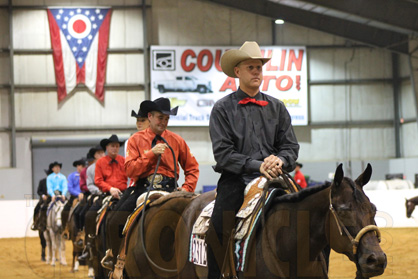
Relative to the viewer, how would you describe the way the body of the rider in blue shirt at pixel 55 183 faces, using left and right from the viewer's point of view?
facing the viewer

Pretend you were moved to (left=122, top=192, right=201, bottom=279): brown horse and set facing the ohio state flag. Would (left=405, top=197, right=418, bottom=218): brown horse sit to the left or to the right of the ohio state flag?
right

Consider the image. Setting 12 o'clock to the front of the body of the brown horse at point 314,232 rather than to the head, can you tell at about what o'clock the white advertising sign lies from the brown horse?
The white advertising sign is roughly at 7 o'clock from the brown horse.

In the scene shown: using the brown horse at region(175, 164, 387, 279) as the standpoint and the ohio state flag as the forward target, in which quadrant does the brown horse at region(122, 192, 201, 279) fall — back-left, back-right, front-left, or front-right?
front-left

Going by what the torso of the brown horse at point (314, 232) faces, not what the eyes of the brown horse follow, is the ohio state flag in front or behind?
behind

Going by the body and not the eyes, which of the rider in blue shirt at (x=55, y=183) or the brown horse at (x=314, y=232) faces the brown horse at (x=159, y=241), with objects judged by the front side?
the rider in blue shirt

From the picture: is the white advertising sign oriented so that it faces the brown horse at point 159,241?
yes

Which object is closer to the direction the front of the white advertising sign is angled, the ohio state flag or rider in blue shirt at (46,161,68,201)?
the rider in blue shirt

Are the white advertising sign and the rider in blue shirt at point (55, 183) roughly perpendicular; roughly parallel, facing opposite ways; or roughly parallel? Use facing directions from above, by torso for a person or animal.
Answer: roughly parallel

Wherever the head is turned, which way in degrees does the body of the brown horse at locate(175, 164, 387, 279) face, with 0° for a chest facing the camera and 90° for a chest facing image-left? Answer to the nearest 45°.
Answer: approximately 315°

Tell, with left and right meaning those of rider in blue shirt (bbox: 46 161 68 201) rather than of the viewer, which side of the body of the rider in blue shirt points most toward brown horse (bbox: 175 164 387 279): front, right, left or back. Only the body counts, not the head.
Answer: front

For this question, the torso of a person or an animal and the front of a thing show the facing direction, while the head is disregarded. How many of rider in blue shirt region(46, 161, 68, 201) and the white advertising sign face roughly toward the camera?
2

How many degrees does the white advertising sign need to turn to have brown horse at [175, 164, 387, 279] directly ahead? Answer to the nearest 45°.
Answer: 0° — it already faces it

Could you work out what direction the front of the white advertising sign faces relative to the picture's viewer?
facing the viewer

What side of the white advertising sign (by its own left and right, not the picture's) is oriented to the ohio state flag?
right

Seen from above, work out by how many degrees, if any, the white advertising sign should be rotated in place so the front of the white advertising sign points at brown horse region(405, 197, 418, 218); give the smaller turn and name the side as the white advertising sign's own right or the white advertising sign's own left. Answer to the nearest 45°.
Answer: approximately 45° to the white advertising sign's own left
